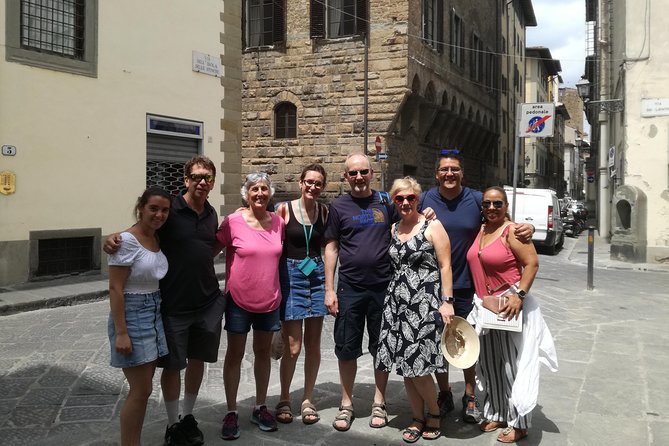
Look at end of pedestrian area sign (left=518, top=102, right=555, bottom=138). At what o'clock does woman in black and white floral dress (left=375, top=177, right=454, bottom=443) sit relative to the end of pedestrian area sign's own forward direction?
The woman in black and white floral dress is roughly at 12 o'clock from the end of pedestrian area sign.

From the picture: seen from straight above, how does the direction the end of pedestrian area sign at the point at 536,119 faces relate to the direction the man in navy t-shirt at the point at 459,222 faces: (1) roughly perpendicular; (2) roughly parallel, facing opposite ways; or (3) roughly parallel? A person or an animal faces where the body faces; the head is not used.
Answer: roughly parallel

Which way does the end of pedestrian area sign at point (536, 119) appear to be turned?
toward the camera

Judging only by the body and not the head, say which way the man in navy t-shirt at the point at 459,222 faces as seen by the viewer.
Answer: toward the camera

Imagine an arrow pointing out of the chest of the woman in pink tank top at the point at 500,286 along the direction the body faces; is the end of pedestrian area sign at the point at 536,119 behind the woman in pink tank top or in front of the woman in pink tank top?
behind

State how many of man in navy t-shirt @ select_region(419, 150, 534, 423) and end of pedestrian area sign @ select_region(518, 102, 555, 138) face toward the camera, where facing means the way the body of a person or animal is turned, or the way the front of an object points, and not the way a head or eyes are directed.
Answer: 2

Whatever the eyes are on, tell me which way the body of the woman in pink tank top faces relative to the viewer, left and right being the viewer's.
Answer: facing the viewer and to the left of the viewer

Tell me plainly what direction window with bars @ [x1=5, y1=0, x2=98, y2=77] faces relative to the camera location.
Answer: facing the viewer and to the right of the viewer

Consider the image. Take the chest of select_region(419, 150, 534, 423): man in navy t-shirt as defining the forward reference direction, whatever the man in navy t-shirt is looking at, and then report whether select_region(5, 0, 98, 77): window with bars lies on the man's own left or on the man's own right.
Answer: on the man's own right

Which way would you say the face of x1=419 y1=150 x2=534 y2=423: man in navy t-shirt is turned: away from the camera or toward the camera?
toward the camera

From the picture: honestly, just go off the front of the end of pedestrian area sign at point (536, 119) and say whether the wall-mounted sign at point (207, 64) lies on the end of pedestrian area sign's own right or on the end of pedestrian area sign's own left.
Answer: on the end of pedestrian area sign's own right
